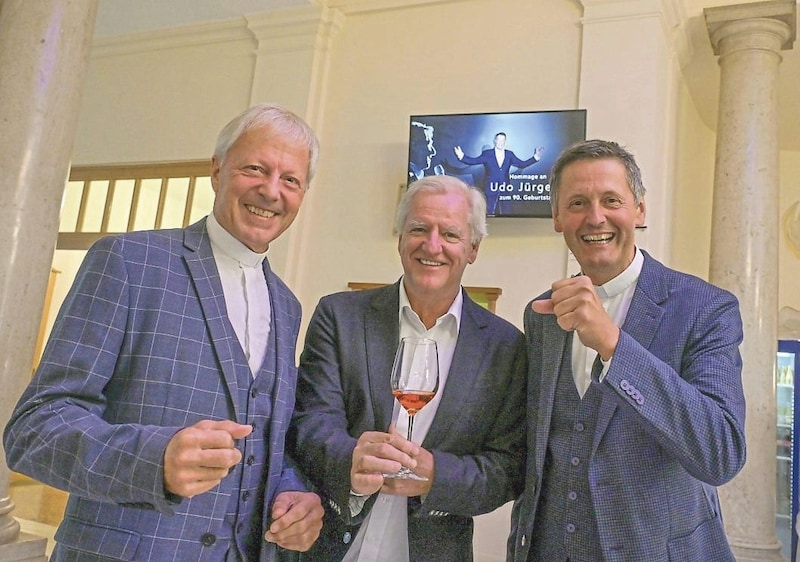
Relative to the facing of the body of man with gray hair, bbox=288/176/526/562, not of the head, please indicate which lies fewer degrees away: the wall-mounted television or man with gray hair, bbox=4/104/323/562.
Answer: the man with gray hair

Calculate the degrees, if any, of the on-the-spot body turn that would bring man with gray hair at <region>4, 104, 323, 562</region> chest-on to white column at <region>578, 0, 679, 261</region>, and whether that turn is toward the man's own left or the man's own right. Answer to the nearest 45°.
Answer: approximately 90° to the man's own left

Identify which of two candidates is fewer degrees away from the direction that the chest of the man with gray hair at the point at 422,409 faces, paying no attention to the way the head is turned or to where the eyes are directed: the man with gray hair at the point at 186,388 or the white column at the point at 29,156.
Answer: the man with gray hair

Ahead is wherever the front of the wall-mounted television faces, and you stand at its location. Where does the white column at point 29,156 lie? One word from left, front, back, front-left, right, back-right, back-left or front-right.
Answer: front-right

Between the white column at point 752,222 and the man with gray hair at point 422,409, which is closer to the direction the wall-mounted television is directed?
the man with gray hair

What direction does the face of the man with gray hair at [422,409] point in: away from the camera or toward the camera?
toward the camera

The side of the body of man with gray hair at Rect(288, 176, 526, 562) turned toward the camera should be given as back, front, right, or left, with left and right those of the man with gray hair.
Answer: front

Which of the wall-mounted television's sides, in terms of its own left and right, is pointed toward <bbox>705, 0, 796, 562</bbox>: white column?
left

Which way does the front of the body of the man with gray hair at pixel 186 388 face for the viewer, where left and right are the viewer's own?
facing the viewer and to the right of the viewer

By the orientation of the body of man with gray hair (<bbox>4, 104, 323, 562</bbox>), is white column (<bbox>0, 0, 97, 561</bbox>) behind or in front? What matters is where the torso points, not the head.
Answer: behind

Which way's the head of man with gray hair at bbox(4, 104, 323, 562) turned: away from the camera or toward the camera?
toward the camera

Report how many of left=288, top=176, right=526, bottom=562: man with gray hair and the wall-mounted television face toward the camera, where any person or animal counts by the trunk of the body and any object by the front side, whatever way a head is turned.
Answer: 2

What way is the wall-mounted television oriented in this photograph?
toward the camera
